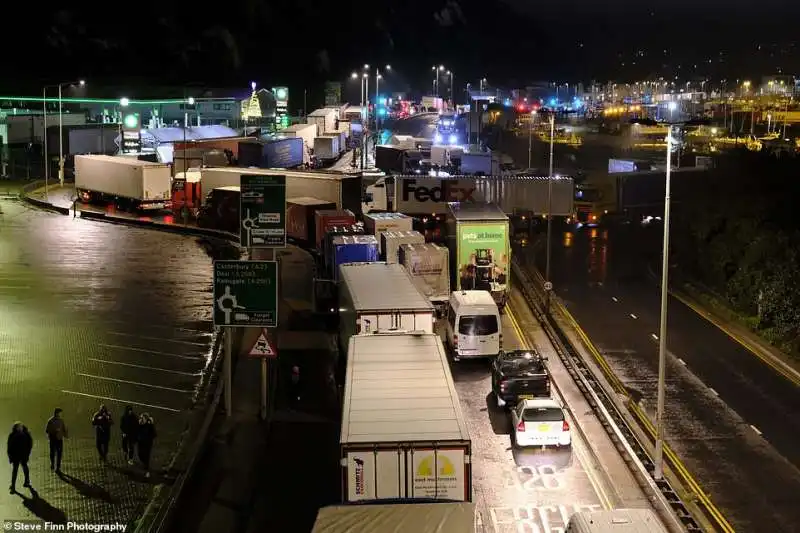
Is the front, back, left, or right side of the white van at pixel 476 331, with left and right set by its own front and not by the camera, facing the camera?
back

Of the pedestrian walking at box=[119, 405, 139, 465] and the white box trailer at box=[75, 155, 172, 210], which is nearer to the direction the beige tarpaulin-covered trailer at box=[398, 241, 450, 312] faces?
the white box trailer

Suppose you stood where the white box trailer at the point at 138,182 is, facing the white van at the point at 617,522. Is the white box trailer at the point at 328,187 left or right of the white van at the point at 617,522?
left

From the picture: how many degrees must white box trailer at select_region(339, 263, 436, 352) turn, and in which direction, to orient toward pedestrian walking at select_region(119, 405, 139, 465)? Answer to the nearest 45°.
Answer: approximately 135° to its left

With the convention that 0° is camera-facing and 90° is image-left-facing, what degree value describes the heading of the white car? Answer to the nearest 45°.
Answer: approximately 180°

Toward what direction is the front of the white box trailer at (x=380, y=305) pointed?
away from the camera

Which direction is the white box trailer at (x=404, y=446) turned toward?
away from the camera

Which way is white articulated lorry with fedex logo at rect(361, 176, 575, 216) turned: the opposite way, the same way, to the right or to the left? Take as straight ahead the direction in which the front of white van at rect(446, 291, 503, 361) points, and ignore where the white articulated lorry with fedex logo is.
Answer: to the left

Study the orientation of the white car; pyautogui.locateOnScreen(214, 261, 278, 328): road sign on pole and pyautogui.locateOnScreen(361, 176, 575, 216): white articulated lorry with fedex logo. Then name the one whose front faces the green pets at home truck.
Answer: the white car

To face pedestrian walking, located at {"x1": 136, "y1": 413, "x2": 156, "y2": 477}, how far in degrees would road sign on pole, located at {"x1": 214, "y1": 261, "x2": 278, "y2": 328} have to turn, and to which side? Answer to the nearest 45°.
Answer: approximately 45° to its right

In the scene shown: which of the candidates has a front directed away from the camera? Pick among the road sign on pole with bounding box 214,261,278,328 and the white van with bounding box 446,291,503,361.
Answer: the white van

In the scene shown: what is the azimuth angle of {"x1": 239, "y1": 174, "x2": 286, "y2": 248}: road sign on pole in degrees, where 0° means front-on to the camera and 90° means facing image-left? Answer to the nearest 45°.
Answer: approximately 0°

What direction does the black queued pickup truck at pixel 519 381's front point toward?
away from the camera

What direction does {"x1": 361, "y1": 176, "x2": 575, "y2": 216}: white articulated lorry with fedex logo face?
to the viewer's left

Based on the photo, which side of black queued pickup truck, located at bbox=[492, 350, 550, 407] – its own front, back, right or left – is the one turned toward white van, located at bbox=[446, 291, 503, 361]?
front

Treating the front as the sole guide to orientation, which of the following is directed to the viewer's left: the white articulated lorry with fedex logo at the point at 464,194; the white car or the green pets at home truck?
the white articulated lorry with fedex logo

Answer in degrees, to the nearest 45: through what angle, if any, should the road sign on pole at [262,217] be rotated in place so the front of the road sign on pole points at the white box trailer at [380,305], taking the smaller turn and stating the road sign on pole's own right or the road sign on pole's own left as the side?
approximately 135° to the road sign on pole's own left

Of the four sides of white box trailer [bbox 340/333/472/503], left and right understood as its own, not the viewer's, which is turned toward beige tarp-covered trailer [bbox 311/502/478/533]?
back

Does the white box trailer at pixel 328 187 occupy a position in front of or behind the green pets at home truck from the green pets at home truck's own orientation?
in front

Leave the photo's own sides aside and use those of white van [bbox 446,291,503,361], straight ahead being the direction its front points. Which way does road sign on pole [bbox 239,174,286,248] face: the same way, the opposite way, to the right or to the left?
the opposite way
